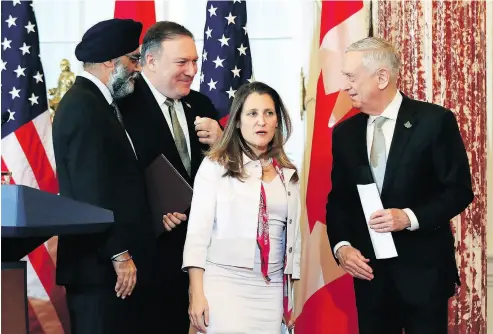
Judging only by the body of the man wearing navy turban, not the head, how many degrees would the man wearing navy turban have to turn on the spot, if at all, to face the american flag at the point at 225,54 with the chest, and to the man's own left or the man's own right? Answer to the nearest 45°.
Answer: approximately 45° to the man's own left

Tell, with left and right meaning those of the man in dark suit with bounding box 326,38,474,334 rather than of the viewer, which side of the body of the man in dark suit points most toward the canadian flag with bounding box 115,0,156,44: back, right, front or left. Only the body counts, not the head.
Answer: right

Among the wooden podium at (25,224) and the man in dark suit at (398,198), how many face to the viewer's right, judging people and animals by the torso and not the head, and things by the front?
0

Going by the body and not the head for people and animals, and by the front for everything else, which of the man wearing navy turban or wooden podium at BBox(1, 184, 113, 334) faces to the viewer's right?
the man wearing navy turban

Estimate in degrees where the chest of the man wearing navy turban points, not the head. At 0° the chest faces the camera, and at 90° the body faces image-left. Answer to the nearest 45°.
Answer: approximately 270°

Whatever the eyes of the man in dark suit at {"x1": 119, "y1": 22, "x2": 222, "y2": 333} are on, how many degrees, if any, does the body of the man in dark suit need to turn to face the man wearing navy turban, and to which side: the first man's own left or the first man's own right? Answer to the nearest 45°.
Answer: approximately 90° to the first man's own right

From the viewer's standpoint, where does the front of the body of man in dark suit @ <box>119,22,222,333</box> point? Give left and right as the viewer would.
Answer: facing the viewer and to the right of the viewer

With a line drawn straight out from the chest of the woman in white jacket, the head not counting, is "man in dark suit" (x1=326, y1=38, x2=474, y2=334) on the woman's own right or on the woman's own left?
on the woman's own left

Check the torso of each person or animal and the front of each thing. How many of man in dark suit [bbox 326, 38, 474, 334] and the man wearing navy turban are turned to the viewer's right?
1

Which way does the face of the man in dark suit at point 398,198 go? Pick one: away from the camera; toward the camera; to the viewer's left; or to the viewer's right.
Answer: to the viewer's left

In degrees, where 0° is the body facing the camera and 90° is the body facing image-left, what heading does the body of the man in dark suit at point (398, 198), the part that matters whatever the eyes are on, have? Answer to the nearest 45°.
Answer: approximately 45°

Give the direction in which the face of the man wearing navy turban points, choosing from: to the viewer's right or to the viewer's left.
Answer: to the viewer's right
